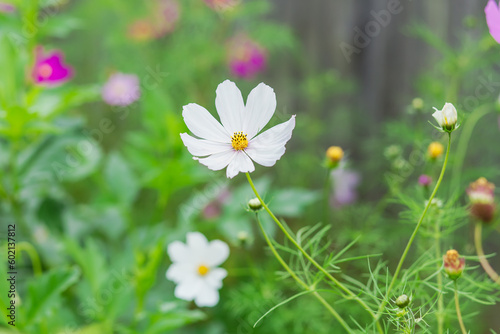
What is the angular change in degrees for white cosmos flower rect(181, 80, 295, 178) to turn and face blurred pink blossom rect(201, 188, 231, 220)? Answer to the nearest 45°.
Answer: approximately 180°

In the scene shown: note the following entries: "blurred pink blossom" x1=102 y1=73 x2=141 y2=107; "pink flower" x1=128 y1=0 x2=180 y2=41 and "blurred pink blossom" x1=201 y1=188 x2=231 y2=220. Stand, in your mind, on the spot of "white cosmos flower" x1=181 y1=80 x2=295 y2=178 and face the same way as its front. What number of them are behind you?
3

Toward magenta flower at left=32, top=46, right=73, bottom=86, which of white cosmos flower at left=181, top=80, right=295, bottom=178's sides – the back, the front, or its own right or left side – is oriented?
back

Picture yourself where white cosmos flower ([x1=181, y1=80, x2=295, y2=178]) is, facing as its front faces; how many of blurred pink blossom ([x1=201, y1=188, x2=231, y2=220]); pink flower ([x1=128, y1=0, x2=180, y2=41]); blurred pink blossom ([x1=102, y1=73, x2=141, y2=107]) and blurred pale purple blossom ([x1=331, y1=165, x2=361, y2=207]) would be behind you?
4

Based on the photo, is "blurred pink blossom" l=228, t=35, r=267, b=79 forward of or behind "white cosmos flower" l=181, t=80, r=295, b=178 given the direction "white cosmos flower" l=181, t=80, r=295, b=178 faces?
behind

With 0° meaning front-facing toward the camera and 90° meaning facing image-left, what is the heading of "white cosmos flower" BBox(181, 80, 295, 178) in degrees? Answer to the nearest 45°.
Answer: approximately 0°

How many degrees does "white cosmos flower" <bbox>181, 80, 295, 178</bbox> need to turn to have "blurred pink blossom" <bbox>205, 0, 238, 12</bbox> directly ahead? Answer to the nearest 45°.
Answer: approximately 180°
